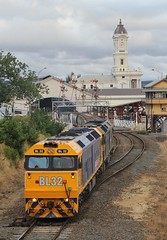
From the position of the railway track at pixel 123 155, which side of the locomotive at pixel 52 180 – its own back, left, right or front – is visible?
back

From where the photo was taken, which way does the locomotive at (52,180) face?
toward the camera

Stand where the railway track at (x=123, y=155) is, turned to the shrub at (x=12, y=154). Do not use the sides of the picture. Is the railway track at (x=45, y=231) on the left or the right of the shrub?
left

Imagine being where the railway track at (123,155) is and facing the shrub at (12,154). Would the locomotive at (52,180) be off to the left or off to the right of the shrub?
left
